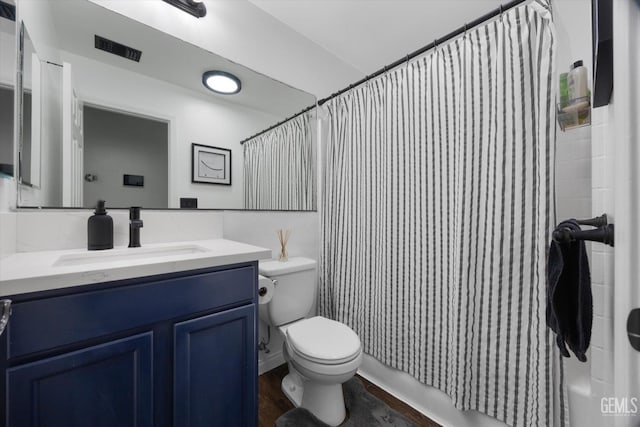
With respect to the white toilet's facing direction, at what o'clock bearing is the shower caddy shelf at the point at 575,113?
The shower caddy shelf is roughly at 11 o'clock from the white toilet.

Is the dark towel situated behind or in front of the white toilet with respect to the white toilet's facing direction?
in front

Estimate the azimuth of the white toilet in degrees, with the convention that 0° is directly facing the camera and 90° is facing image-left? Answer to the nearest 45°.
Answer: approximately 315°

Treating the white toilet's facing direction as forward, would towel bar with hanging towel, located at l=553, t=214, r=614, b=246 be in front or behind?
in front

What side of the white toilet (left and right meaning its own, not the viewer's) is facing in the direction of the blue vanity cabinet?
right

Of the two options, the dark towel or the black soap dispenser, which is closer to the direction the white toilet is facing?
the dark towel

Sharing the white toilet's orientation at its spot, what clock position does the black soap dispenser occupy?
The black soap dispenser is roughly at 4 o'clock from the white toilet.
